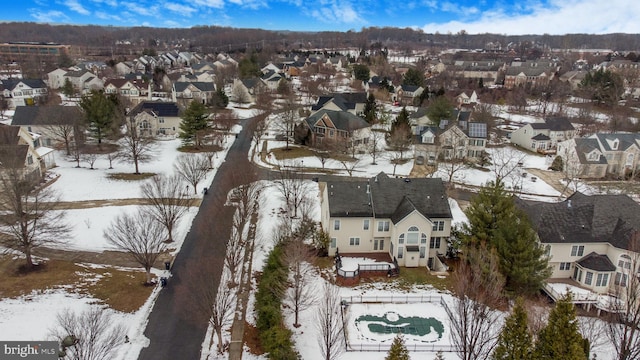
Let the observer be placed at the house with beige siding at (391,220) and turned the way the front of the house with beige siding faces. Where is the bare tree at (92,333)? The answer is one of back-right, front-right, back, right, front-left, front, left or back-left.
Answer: back-left

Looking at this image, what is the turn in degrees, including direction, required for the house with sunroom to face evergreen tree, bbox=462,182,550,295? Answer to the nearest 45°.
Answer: approximately 135° to its left

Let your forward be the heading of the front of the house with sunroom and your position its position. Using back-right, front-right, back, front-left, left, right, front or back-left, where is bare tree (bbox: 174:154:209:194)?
left

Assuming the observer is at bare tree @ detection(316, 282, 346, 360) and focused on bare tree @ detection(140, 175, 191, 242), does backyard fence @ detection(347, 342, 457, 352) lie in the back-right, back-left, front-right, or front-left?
back-right

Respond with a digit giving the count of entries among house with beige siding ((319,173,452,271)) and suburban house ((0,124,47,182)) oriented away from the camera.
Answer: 1

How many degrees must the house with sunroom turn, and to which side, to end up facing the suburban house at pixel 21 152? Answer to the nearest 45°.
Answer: approximately 90° to its left

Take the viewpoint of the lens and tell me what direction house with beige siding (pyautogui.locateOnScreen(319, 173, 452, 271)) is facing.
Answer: facing away from the viewer

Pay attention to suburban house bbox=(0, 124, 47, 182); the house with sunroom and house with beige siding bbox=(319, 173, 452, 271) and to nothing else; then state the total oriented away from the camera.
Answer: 2

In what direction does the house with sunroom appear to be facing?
away from the camera

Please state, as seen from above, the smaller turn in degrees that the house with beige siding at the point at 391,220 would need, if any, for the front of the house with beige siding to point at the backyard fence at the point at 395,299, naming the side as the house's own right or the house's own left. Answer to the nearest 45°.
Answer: approximately 180°

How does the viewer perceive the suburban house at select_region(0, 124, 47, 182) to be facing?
facing to the right of the viewer
